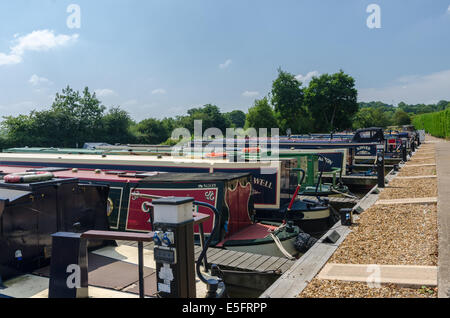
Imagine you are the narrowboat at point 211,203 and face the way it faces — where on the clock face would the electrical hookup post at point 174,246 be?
The electrical hookup post is roughly at 2 o'clock from the narrowboat.

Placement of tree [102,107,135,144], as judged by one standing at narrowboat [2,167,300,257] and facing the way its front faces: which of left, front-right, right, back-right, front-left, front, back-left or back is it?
back-left

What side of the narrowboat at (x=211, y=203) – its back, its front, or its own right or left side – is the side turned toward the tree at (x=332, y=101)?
left

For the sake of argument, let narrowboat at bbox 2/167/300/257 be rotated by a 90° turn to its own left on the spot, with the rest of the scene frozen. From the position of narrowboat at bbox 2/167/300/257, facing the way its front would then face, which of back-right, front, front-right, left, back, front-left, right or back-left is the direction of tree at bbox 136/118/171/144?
front-left

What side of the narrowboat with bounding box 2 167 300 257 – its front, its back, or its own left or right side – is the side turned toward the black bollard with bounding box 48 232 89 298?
right

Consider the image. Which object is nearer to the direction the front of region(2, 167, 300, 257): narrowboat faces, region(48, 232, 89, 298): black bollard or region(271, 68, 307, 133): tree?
the black bollard

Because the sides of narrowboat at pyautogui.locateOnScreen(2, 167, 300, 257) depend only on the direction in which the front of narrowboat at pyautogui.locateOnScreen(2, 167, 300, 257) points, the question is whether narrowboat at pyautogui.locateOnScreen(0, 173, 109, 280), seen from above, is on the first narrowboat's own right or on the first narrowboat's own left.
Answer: on the first narrowboat's own right

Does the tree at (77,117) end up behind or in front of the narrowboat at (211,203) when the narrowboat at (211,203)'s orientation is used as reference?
behind
